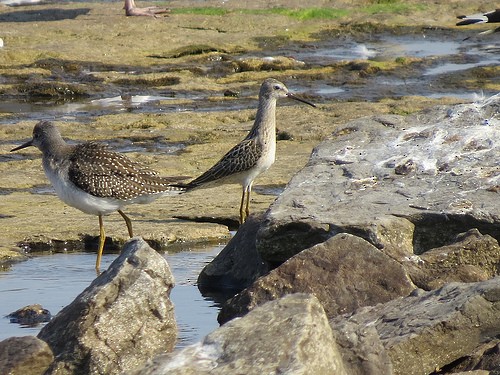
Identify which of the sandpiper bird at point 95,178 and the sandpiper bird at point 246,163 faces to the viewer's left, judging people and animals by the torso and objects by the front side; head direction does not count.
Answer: the sandpiper bird at point 95,178

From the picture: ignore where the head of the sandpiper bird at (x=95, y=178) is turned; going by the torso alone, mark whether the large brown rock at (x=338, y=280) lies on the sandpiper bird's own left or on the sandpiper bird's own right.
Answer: on the sandpiper bird's own left

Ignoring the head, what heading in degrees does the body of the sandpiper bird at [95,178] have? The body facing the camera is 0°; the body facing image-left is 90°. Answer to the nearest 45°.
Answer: approximately 90°

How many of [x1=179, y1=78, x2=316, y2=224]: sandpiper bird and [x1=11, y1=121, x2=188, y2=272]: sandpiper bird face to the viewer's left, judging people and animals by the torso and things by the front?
1

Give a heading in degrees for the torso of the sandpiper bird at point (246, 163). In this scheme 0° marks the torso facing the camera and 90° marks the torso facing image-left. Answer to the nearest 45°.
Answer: approximately 270°

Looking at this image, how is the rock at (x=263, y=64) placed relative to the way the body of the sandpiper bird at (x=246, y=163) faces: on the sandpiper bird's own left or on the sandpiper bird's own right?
on the sandpiper bird's own left

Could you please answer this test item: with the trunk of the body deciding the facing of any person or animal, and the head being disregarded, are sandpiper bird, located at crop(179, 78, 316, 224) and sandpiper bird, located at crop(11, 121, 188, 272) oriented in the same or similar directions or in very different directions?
very different directions

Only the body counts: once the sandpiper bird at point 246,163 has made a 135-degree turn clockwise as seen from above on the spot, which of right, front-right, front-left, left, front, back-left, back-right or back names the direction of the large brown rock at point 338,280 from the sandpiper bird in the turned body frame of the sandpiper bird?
front-left
